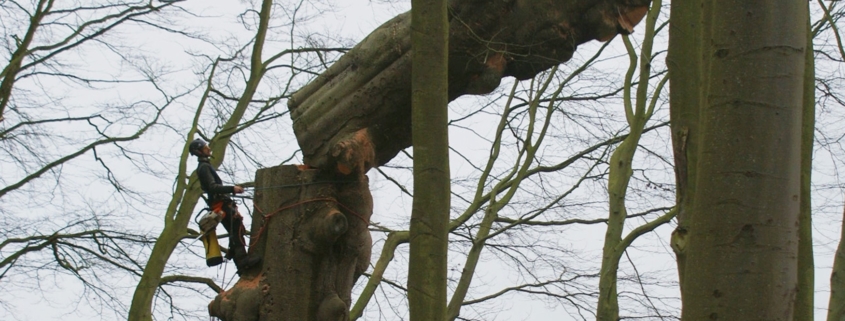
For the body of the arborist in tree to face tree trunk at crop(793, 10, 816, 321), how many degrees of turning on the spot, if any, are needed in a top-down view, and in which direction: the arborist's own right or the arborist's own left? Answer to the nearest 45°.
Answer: approximately 45° to the arborist's own right

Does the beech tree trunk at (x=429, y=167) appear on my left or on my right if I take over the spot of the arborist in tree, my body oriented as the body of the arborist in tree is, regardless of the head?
on my right

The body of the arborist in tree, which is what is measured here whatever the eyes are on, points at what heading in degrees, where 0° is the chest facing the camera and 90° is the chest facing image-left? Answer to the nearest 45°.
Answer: approximately 270°

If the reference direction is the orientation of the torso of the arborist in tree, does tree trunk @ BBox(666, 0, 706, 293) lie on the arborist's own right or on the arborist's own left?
on the arborist's own right

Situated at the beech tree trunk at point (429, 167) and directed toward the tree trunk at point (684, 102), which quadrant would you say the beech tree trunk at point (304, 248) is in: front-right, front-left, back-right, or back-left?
back-left
